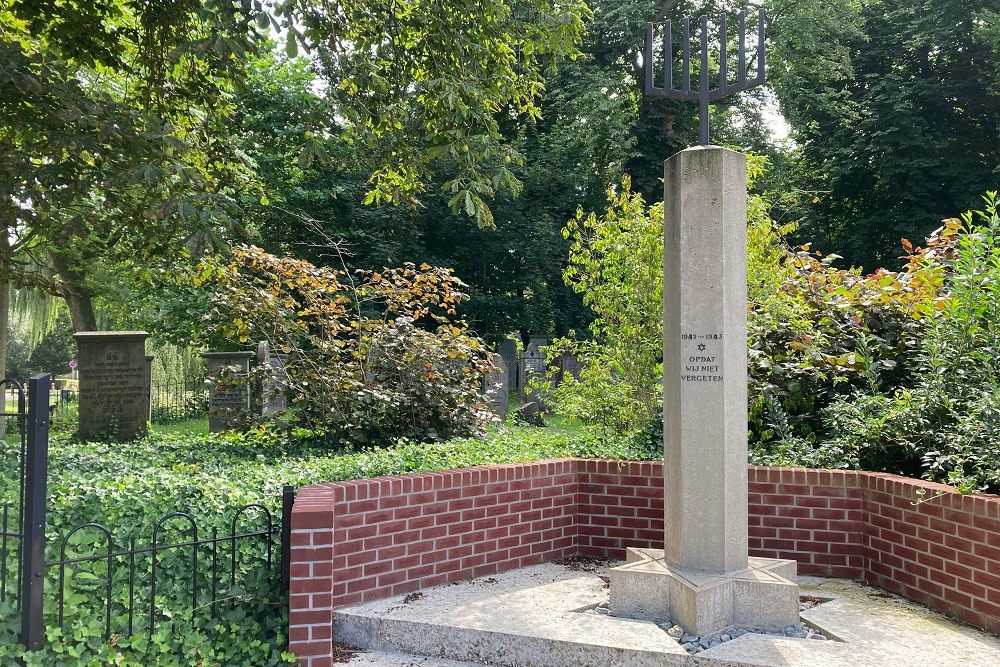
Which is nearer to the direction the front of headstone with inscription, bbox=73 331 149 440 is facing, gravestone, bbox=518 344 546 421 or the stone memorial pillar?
the stone memorial pillar

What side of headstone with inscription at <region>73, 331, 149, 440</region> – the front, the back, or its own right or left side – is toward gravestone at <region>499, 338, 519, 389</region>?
left

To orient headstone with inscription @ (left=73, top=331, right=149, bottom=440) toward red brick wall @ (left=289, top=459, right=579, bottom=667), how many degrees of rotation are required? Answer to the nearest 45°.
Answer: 0° — it already faces it

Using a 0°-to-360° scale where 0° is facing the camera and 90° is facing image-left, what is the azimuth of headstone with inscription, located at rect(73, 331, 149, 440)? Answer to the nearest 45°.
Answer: approximately 0°

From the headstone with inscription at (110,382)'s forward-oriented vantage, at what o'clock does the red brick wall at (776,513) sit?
The red brick wall is roughly at 11 o'clock from the headstone with inscription.

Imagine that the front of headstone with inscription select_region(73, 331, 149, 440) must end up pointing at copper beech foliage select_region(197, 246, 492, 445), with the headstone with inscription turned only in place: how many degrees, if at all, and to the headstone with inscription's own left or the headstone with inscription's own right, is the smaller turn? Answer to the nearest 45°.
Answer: approximately 45° to the headstone with inscription's own left

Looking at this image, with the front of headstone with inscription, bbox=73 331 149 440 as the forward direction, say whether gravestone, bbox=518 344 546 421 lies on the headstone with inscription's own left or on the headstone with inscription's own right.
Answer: on the headstone with inscription's own left

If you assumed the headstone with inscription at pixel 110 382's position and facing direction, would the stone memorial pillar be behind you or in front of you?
in front

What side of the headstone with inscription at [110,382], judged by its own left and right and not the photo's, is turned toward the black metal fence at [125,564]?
front
